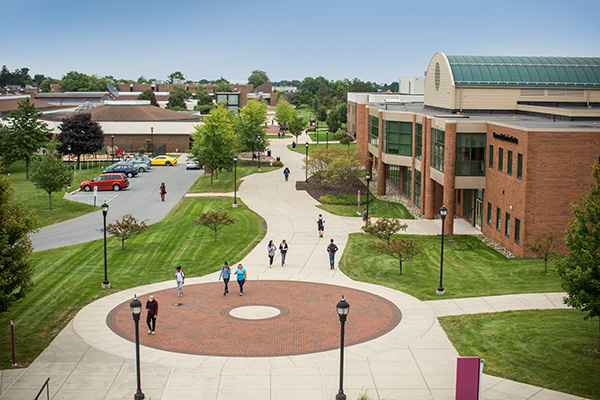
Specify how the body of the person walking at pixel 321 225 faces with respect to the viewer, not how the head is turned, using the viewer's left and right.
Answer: facing away from the viewer

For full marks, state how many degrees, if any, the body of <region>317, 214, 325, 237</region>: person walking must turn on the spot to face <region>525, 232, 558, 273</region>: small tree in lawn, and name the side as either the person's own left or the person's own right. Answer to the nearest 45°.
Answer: approximately 135° to the person's own right

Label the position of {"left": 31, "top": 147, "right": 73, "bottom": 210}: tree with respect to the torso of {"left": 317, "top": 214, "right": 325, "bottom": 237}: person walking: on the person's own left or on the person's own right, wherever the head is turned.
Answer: on the person's own left

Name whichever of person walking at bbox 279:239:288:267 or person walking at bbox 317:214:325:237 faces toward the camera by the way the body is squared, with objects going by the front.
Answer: person walking at bbox 279:239:288:267

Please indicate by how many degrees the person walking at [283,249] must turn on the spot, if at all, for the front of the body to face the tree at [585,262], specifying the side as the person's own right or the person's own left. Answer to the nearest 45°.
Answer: approximately 45° to the person's own left

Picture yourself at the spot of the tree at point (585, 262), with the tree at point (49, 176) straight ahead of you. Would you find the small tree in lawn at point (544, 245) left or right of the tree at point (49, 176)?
right

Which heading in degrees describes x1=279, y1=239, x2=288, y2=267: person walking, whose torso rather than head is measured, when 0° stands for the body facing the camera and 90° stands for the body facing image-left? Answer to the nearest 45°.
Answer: approximately 0°

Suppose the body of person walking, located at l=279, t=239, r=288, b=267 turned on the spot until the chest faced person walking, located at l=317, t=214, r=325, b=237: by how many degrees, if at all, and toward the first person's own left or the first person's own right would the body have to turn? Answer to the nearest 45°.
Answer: approximately 180°

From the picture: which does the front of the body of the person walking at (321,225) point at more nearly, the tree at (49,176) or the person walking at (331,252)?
the tree

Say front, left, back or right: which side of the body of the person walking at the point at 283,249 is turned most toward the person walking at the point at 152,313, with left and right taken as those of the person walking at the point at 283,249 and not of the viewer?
front
